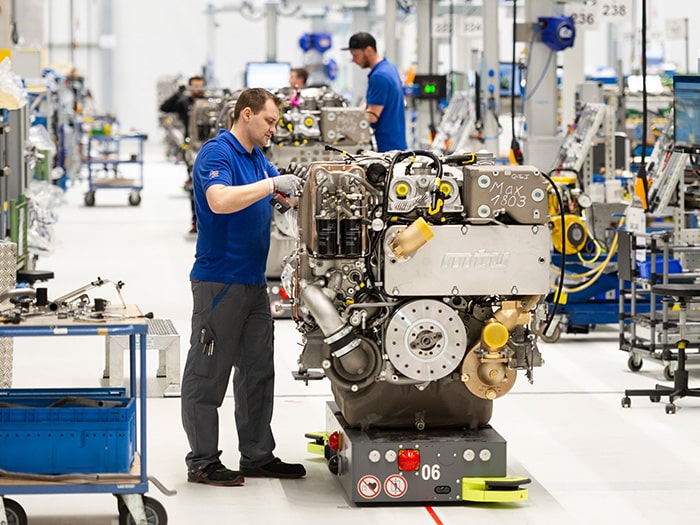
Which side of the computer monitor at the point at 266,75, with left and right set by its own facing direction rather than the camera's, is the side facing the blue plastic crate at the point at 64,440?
front

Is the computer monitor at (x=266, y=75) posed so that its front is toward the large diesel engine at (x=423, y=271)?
yes

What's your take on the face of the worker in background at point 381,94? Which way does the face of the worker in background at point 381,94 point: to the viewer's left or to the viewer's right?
to the viewer's left

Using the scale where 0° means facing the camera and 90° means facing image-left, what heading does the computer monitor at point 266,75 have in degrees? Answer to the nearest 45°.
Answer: approximately 0°

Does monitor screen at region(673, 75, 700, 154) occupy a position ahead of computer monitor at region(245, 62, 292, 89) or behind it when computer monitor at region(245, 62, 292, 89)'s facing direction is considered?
ahead

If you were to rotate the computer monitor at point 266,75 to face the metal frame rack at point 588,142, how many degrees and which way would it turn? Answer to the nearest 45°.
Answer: approximately 45° to its left
